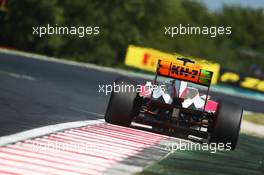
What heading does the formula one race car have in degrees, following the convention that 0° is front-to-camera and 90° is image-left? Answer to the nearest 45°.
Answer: approximately 180°
